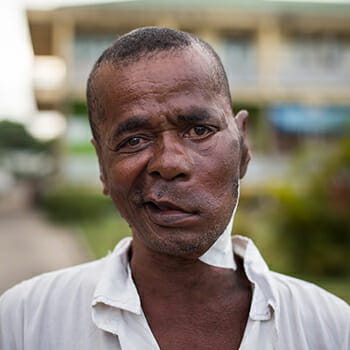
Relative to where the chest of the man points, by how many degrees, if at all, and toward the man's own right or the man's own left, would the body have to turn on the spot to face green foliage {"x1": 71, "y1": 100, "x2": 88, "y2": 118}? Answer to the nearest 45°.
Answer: approximately 180°

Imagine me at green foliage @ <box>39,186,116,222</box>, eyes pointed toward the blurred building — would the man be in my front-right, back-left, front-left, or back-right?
back-right

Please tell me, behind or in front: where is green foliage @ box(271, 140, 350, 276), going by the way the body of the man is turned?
behind

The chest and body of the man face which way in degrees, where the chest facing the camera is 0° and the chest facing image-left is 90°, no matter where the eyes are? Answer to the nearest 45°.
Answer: approximately 0°

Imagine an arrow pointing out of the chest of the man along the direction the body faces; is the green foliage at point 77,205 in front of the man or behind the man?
behind

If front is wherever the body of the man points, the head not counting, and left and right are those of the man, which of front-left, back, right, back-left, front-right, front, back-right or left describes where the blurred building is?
back

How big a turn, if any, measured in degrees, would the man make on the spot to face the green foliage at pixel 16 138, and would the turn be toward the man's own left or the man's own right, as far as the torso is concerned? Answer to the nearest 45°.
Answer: approximately 180°

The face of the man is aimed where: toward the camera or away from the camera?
toward the camera
